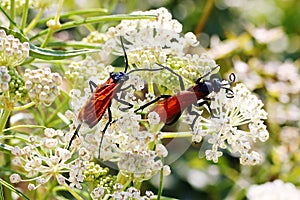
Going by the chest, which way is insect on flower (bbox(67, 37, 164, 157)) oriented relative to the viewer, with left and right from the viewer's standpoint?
facing away from the viewer and to the right of the viewer
